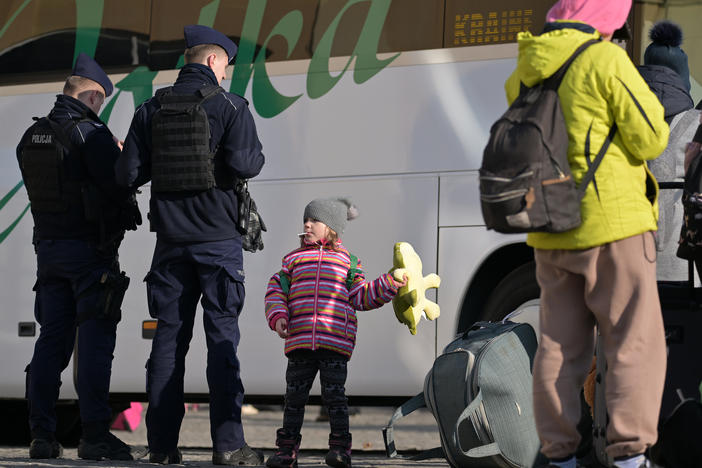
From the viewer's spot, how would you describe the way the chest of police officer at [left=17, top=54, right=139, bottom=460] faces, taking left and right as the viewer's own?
facing away from the viewer and to the right of the viewer

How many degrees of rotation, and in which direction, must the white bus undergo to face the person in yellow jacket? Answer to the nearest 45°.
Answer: approximately 90° to its right

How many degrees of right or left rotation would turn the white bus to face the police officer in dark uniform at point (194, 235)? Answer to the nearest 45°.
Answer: approximately 135° to its right

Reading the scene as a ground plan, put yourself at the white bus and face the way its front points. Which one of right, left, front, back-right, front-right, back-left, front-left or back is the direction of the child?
right

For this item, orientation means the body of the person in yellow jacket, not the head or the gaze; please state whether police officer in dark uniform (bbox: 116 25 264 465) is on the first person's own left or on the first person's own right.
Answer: on the first person's own left

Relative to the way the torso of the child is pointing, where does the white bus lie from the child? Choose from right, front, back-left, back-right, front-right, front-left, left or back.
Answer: back

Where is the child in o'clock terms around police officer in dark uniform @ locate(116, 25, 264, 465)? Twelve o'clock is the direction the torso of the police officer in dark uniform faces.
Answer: The child is roughly at 2 o'clock from the police officer in dark uniform.

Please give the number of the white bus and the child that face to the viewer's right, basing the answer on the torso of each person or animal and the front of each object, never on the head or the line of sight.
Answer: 1

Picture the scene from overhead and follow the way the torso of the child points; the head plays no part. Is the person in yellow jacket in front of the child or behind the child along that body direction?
in front

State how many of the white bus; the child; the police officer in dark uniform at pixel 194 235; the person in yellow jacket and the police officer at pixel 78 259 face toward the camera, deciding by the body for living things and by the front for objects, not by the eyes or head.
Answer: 1

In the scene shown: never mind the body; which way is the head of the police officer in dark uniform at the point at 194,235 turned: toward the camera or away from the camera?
away from the camera

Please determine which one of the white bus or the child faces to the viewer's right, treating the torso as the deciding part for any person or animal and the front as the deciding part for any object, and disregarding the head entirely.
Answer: the white bus

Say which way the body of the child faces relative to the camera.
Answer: toward the camera

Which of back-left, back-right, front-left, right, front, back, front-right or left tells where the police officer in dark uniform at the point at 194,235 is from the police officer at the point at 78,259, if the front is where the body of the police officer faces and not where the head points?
right

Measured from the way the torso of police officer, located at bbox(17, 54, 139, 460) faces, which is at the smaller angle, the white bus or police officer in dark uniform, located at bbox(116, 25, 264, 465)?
the white bus

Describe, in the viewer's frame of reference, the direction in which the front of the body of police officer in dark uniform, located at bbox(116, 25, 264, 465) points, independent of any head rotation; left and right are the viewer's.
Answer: facing away from the viewer and to the right of the viewer

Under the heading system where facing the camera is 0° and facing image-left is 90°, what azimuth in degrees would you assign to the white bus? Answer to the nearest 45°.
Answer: approximately 270°

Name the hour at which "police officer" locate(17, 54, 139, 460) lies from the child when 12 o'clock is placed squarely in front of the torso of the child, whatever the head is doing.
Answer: The police officer is roughly at 4 o'clock from the child.
